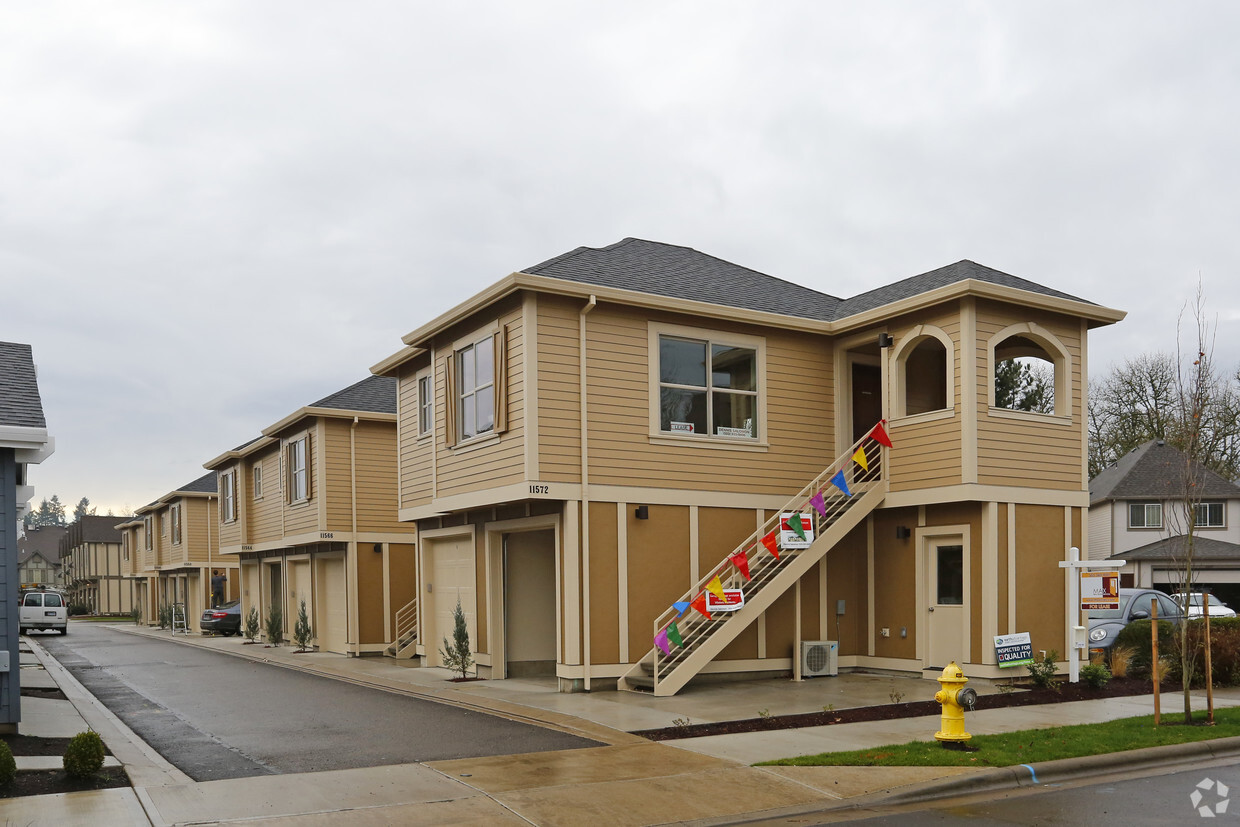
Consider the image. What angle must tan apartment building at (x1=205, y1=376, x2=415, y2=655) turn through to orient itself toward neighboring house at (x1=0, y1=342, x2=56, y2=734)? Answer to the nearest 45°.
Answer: approximately 45° to its left

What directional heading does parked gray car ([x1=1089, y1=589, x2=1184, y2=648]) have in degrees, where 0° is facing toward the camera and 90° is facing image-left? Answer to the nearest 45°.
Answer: approximately 45°

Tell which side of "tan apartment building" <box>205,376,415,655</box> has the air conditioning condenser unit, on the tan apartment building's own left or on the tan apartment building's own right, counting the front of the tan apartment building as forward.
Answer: on the tan apartment building's own left

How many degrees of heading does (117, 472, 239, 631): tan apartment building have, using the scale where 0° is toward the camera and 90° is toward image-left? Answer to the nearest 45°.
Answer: approximately 45°

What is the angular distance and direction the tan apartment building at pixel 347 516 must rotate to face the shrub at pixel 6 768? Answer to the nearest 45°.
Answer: approximately 45° to its left

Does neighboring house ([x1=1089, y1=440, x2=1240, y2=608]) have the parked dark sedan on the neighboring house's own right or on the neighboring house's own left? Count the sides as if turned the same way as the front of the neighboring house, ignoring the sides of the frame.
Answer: on the neighboring house's own right
